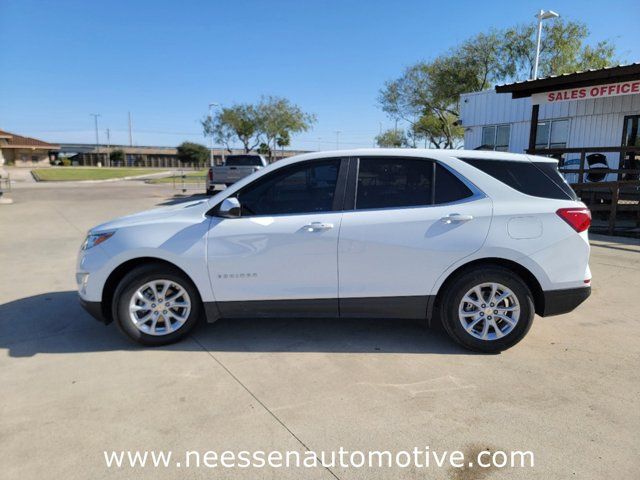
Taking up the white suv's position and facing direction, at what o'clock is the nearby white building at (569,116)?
The nearby white building is roughly at 4 o'clock from the white suv.

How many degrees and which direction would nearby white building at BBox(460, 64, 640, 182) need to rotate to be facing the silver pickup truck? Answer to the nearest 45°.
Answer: approximately 45° to its right

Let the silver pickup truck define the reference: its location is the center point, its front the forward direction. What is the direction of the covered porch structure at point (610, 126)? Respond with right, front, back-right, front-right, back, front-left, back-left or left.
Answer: right

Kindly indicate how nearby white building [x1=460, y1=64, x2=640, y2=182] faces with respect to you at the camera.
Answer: facing the viewer and to the left of the viewer

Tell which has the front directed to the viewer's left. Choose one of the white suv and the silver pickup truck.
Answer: the white suv

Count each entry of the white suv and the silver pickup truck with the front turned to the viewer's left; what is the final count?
1

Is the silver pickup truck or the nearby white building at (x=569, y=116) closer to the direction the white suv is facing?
the silver pickup truck

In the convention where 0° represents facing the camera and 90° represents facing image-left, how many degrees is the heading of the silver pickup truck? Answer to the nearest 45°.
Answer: approximately 225°

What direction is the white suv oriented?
to the viewer's left

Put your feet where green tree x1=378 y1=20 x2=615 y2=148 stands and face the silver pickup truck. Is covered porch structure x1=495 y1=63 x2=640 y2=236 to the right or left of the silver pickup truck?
left
